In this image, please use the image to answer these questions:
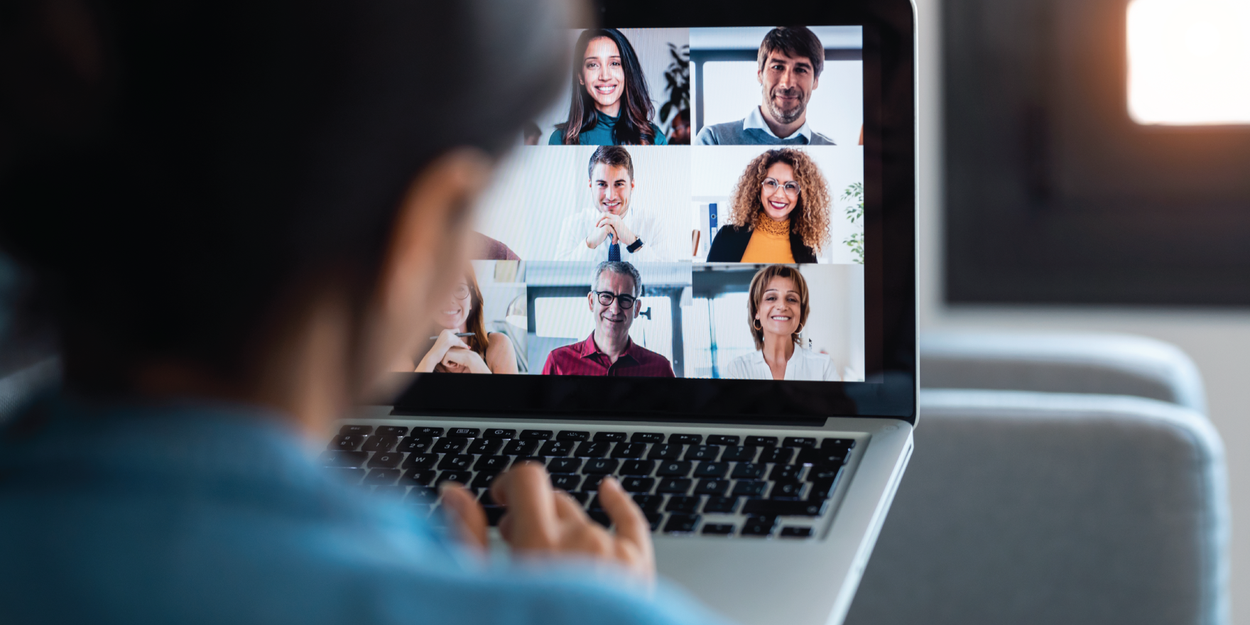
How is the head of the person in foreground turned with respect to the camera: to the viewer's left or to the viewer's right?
to the viewer's right

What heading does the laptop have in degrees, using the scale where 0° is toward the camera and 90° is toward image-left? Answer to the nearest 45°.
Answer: approximately 0°
